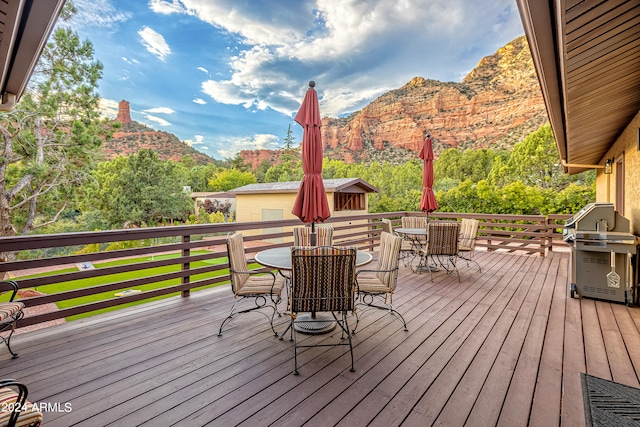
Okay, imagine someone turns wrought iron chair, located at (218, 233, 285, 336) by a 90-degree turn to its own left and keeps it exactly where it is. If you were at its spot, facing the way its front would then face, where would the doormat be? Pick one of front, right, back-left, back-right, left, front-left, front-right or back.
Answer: back-right

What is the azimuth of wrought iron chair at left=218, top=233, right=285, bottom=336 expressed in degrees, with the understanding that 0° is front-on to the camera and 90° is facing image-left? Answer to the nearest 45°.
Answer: approximately 270°

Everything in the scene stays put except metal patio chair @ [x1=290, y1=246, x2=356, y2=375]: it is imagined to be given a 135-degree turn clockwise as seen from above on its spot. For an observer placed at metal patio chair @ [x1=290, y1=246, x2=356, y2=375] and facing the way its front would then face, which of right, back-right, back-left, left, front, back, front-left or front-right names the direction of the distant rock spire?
back

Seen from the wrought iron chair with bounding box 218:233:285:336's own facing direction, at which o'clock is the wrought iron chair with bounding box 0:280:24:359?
the wrought iron chair with bounding box 0:280:24:359 is roughly at 6 o'clock from the wrought iron chair with bounding box 218:233:285:336.

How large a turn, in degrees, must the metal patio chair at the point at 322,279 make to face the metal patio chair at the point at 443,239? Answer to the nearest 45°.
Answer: approximately 45° to its right

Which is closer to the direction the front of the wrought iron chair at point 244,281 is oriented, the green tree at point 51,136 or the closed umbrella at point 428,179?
the closed umbrella

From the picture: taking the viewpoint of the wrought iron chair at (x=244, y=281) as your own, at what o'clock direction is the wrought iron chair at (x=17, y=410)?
the wrought iron chair at (x=17, y=410) is roughly at 4 o'clock from the wrought iron chair at (x=244, y=281).

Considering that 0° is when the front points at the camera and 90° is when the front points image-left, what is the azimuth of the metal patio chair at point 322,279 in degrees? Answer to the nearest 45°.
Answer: approximately 180°

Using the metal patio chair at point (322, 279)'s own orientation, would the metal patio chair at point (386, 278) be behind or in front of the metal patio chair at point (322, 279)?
in front

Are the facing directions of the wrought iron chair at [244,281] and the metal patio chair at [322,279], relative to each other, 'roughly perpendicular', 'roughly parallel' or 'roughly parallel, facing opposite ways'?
roughly perpendicular

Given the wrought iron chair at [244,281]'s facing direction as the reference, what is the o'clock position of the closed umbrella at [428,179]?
The closed umbrella is roughly at 11 o'clock from the wrought iron chair.

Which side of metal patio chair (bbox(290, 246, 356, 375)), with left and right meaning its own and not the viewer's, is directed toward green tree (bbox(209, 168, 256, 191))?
front

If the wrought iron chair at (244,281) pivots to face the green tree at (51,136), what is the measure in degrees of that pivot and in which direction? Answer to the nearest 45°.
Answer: approximately 135° to its left

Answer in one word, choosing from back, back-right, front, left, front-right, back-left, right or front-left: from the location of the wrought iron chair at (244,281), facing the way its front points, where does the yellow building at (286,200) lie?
left

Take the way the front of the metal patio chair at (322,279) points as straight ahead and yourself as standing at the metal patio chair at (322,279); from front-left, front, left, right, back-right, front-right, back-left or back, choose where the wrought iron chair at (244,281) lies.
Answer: front-left

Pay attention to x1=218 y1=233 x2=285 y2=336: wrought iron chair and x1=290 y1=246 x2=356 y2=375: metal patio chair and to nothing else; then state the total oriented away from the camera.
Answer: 1

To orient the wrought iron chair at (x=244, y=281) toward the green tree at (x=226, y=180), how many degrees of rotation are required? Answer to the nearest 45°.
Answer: approximately 90° to its left
